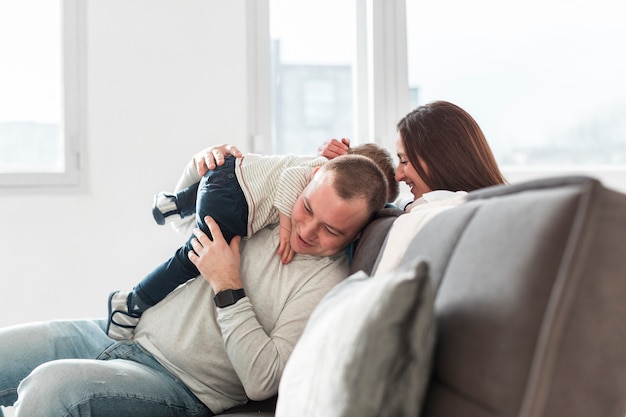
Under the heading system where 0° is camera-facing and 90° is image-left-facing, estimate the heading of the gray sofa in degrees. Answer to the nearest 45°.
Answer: approximately 45°

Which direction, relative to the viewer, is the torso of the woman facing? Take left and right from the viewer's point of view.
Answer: facing to the left of the viewer
